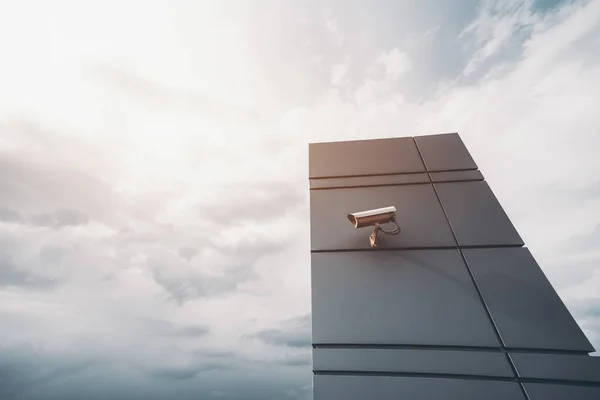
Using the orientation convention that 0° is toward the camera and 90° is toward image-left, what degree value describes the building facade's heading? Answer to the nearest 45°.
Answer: approximately 0°
